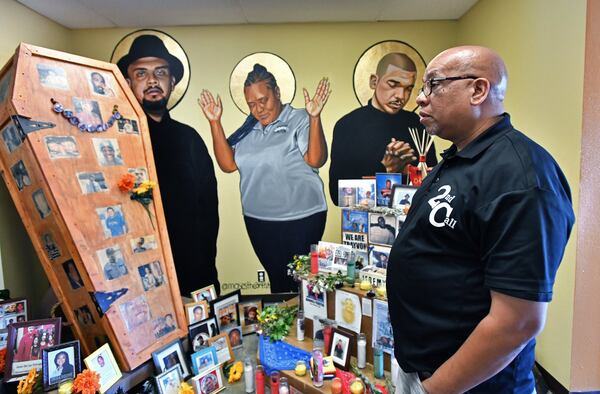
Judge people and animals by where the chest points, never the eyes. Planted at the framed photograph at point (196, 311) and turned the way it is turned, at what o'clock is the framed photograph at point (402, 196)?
the framed photograph at point (402, 196) is roughly at 10 o'clock from the framed photograph at point (196, 311).

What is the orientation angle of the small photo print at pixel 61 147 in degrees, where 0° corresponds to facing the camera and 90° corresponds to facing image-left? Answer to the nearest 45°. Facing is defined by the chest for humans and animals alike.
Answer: approximately 0°

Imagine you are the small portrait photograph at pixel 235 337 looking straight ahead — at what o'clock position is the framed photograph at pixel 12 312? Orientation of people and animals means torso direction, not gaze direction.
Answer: the framed photograph at pixel 12 312 is roughly at 3 o'clock from the small portrait photograph at pixel 235 337.

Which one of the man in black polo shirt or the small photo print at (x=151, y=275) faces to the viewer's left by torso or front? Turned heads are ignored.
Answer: the man in black polo shirt
